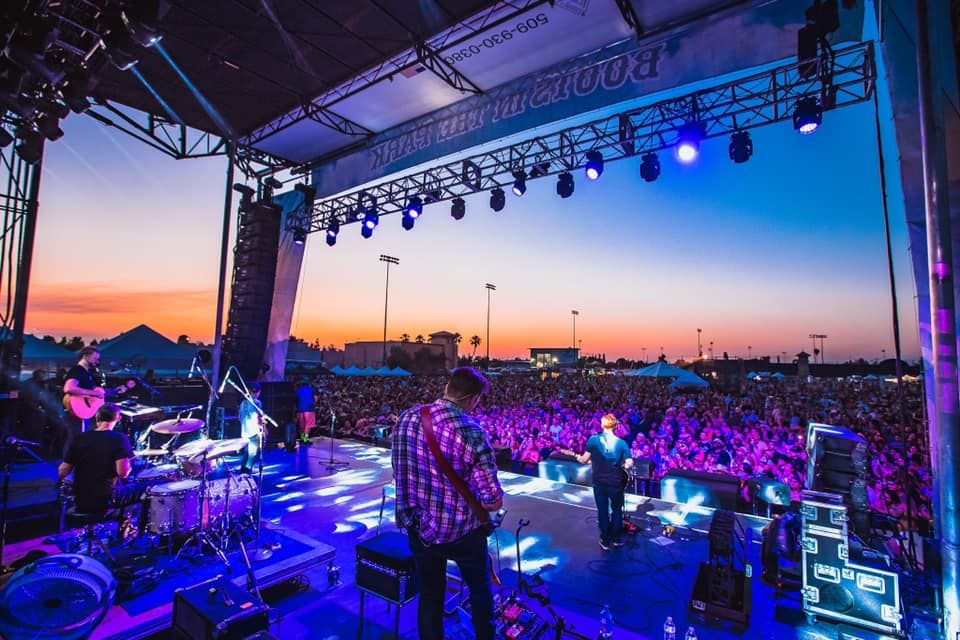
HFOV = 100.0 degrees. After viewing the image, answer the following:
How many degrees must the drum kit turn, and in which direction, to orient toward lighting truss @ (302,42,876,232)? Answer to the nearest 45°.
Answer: approximately 45° to its right

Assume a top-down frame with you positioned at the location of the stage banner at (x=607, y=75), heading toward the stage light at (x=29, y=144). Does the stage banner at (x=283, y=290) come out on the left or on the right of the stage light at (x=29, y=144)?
right

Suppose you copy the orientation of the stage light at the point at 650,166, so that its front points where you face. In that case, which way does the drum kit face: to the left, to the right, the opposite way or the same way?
the opposite way

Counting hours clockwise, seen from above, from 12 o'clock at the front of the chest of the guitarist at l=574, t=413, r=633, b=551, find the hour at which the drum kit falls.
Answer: The drum kit is roughly at 8 o'clock from the guitarist.

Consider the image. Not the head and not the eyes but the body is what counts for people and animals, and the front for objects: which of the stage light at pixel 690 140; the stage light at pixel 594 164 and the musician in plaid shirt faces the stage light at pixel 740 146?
the musician in plaid shirt

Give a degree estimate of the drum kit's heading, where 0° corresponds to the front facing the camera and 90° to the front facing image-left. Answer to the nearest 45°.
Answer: approximately 225°

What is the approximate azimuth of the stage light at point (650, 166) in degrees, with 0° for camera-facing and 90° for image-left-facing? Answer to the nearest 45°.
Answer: approximately 0°

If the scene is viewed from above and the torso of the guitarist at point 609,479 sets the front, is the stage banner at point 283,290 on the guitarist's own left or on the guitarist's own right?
on the guitarist's own left

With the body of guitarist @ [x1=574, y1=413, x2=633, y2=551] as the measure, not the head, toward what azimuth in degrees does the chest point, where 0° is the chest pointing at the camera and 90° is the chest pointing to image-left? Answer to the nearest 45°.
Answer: approximately 180°

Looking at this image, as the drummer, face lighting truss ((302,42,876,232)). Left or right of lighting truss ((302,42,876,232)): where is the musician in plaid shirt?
right

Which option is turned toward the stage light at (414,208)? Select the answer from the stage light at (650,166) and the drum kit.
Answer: the drum kit

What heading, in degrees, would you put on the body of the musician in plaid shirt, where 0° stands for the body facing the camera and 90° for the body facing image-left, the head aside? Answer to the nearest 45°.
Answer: approximately 225°
